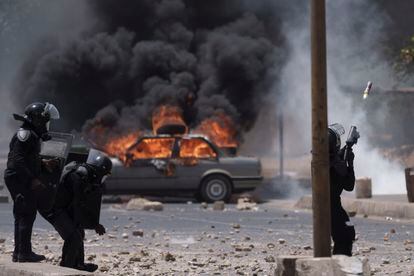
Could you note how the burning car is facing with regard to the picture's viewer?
facing to the left of the viewer

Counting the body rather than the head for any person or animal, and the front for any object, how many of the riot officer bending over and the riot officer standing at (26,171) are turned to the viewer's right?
2

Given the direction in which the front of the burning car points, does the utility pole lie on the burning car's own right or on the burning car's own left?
on the burning car's own left

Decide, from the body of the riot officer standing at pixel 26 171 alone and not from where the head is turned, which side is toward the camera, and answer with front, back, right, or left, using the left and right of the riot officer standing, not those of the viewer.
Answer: right

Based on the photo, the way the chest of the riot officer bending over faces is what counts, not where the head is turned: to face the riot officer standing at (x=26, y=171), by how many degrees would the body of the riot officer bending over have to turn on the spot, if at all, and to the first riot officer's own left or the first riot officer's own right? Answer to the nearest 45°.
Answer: approximately 135° to the first riot officer's own left

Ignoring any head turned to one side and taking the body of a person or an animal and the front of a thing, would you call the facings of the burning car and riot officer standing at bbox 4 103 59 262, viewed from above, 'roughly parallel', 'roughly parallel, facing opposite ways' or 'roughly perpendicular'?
roughly parallel, facing opposite ways

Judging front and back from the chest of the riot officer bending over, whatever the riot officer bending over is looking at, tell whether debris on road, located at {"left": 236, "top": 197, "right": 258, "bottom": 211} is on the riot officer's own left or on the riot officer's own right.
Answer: on the riot officer's own left

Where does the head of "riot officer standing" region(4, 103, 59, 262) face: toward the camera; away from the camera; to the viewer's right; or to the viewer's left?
to the viewer's right
